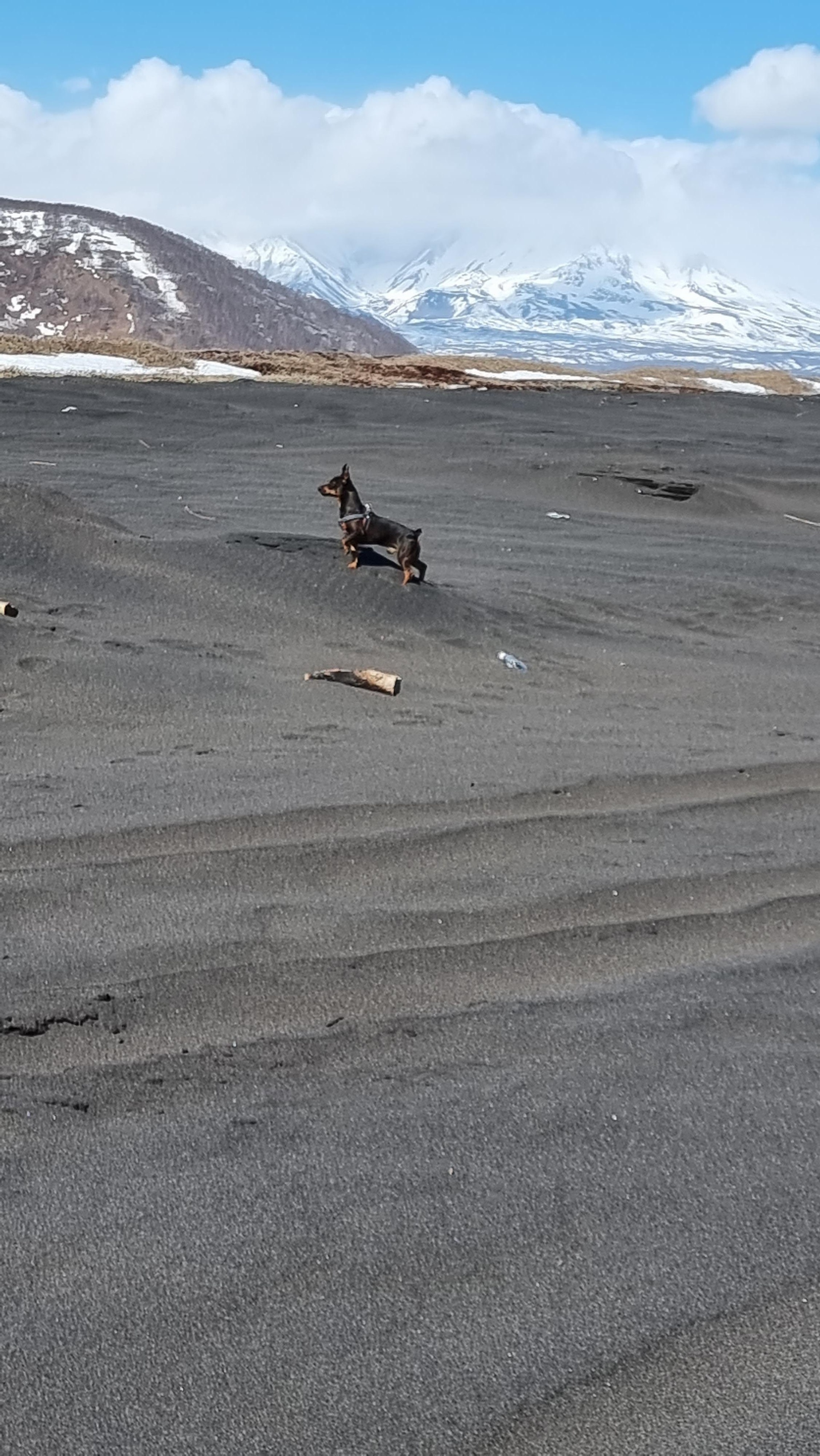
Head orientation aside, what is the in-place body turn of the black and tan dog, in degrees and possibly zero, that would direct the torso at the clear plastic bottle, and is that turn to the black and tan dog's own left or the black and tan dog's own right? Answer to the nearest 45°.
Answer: approximately 135° to the black and tan dog's own left

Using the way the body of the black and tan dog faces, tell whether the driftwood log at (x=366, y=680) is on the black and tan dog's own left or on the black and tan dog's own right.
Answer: on the black and tan dog's own left

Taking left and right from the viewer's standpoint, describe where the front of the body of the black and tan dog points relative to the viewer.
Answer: facing to the left of the viewer

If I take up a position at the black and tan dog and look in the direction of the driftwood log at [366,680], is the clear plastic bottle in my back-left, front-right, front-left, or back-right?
front-left
